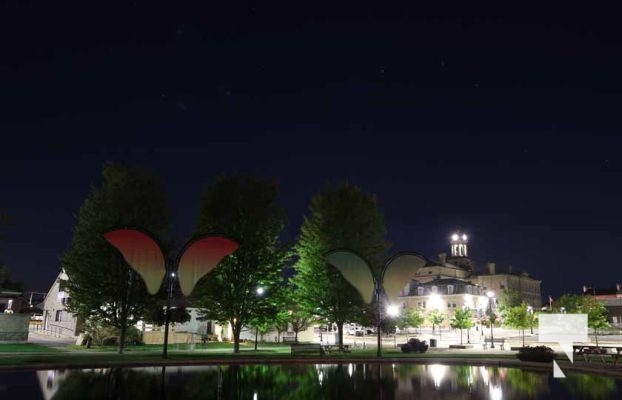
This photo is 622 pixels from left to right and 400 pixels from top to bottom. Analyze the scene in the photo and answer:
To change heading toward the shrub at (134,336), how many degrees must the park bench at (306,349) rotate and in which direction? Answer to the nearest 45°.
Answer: approximately 135° to its right

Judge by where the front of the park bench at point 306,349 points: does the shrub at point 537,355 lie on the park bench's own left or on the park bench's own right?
on the park bench's own left

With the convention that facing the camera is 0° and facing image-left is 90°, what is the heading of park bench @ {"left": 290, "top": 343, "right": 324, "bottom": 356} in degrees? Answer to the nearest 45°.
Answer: approximately 0°

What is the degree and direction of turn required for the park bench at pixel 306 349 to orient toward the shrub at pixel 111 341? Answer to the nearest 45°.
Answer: approximately 135° to its right

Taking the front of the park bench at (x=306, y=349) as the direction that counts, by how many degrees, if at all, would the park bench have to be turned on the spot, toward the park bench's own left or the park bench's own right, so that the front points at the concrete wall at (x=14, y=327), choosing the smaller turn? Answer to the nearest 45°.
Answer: approximately 90° to the park bench's own right

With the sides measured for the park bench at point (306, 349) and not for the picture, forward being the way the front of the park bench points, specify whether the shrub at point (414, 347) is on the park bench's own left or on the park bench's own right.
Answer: on the park bench's own left

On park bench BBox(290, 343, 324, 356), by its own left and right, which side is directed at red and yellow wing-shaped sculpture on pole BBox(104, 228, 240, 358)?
right
